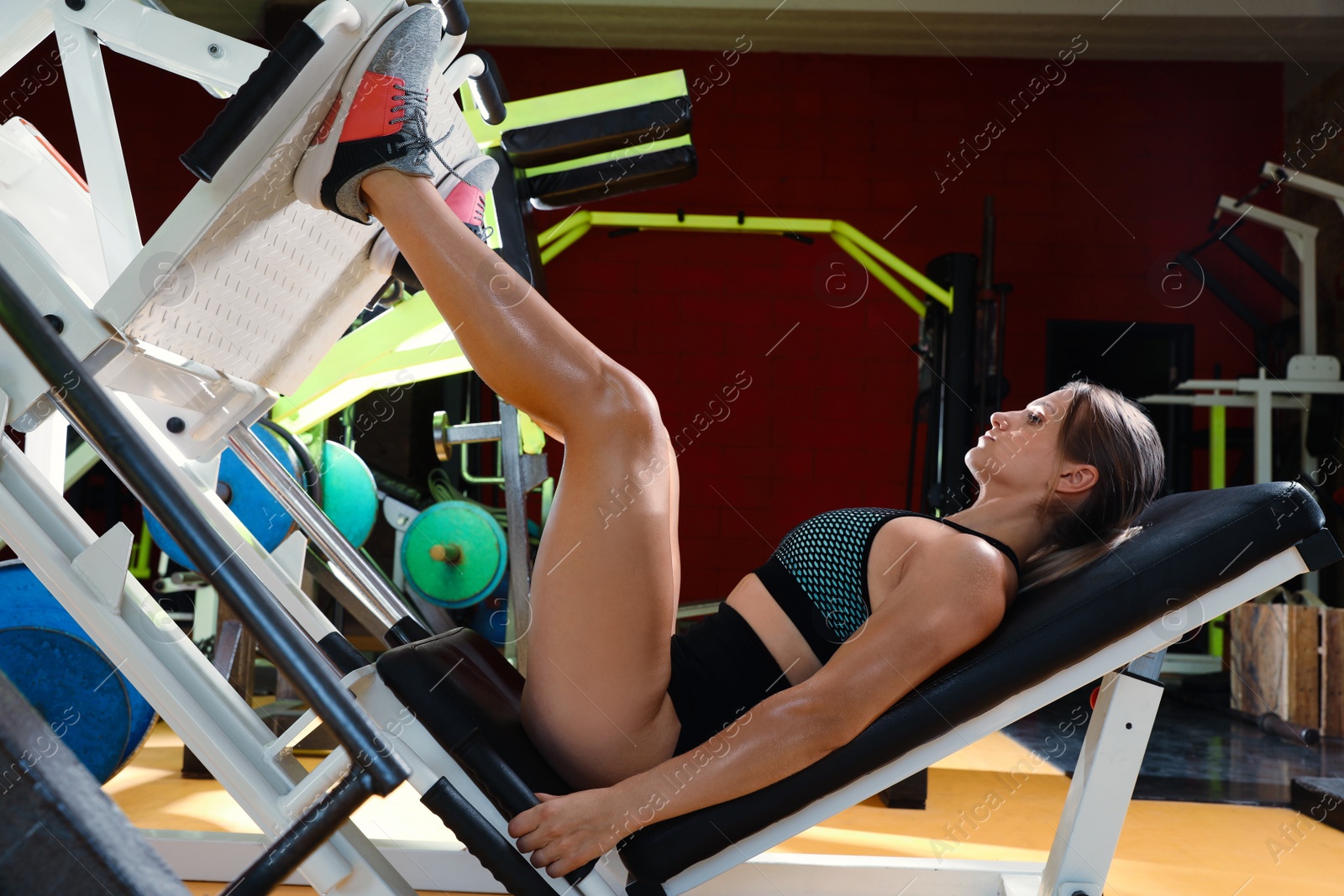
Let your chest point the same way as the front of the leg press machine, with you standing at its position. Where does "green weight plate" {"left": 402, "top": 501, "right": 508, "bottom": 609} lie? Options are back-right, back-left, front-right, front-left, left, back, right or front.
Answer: right

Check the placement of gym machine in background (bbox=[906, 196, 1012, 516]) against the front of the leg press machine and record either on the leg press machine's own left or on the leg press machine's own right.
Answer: on the leg press machine's own right

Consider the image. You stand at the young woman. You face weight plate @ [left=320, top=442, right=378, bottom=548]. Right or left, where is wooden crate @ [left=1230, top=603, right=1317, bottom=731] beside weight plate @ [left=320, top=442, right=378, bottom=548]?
right

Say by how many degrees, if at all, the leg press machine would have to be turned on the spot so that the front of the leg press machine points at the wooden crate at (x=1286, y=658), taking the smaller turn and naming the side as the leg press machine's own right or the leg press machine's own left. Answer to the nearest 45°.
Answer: approximately 135° to the leg press machine's own right

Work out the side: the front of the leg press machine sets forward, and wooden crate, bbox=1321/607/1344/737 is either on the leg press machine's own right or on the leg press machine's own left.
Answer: on the leg press machine's own right

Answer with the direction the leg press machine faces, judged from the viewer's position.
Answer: facing to the left of the viewer
